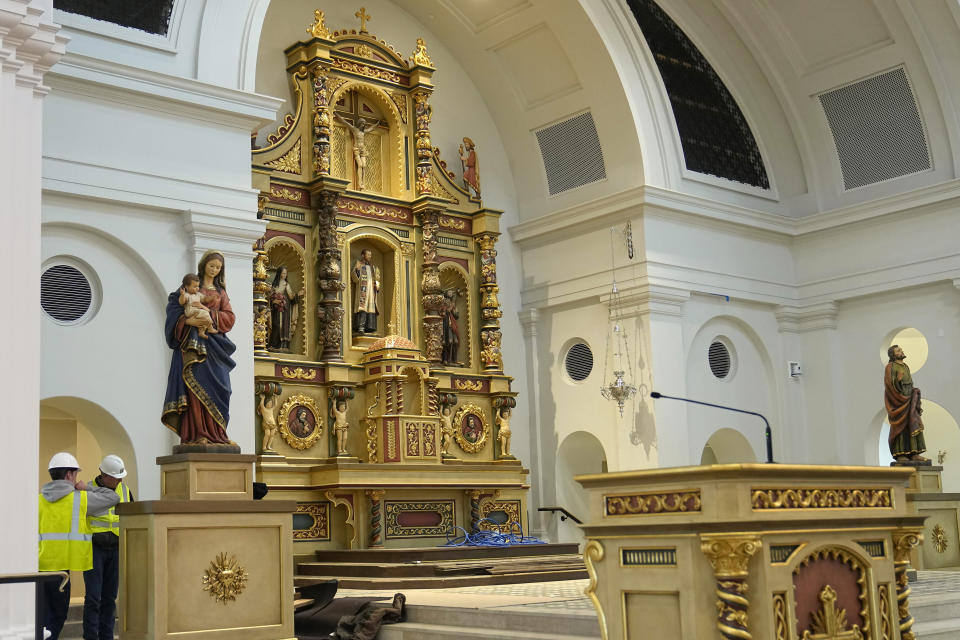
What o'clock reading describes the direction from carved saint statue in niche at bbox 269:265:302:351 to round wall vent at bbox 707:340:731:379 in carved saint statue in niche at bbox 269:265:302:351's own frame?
The round wall vent is roughly at 10 o'clock from the carved saint statue in niche.

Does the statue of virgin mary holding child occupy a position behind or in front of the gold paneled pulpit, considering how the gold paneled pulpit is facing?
behind

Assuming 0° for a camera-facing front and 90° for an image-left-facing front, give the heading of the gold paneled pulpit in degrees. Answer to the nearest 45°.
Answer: approximately 315°

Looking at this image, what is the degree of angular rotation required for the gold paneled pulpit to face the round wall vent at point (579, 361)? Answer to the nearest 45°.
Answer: approximately 135° to its left

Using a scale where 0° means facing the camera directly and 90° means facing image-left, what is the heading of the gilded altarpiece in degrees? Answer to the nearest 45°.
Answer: approximately 315°

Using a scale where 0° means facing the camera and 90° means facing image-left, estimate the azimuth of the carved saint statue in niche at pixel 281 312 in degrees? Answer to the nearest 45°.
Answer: approximately 315°

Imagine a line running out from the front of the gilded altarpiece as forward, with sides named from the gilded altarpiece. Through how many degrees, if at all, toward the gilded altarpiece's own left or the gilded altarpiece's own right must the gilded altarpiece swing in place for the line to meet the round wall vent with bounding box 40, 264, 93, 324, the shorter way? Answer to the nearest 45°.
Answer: approximately 90° to the gilded altarpiece's own right

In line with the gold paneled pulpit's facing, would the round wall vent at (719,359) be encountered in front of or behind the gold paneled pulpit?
behind

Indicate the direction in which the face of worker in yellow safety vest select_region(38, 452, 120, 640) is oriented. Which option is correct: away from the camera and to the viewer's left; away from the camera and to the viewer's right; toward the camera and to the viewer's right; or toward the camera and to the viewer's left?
away from the camera and to the viewer's right

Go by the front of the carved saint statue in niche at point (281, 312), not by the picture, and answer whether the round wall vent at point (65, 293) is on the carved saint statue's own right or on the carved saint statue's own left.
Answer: on the carved saint statue's own right
